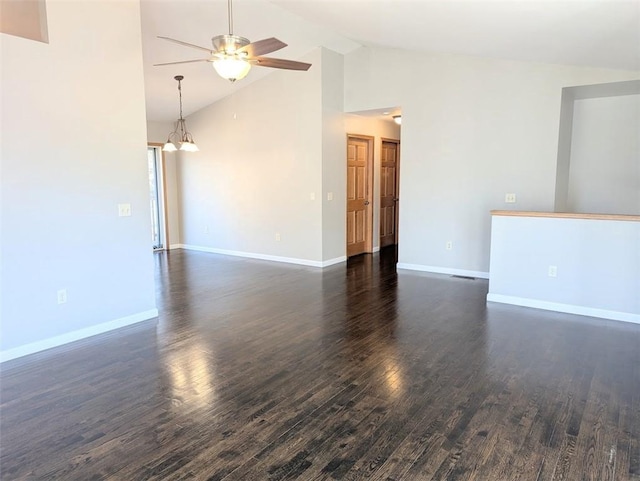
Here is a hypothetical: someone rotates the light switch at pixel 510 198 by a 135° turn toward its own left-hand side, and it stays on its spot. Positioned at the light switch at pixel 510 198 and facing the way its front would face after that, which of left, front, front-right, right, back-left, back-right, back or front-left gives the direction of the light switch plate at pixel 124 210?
back

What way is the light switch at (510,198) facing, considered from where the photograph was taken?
facing the viewer

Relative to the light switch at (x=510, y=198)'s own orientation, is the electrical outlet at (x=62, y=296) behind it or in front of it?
in front

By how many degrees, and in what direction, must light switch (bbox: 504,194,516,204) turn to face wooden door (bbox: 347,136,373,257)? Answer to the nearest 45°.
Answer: approximately 135° to its right

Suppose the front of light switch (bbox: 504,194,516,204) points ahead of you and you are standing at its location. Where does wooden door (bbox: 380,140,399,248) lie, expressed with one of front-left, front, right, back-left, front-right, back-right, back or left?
back-right

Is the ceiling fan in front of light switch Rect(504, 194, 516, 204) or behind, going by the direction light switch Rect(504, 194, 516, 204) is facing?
in front
